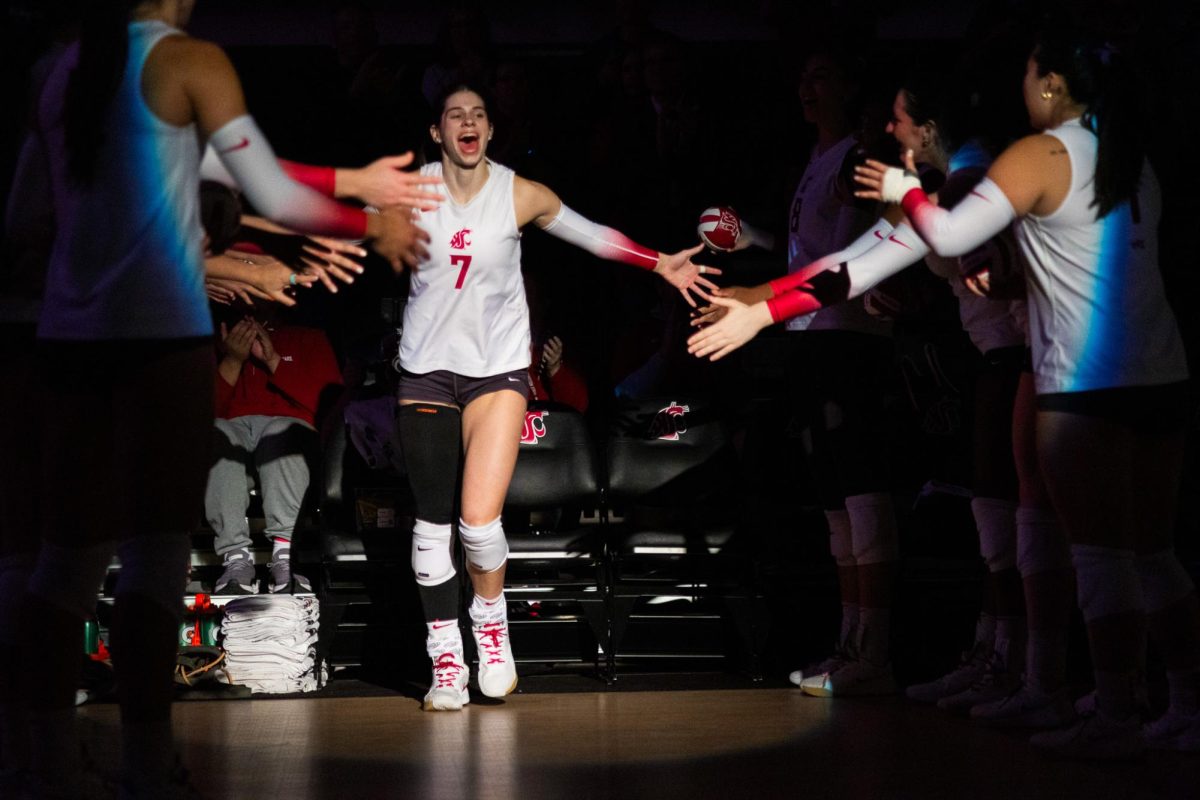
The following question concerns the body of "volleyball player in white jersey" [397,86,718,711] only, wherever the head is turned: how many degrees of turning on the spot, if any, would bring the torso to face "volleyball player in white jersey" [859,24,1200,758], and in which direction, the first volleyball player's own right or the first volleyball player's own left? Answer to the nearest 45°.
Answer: approximately 45° to the first volleyball player's own left

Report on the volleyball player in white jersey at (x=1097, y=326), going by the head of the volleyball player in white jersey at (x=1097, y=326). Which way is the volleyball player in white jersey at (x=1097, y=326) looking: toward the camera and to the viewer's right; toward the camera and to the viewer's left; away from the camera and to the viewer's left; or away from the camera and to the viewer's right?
away from the camera and to the viewer's left

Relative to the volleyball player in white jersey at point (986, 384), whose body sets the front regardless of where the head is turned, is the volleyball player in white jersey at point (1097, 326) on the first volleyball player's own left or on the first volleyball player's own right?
on the first volleyball player's own left

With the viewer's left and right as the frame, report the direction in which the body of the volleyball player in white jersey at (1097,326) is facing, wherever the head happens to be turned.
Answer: facing away from the viewer and to the left of the viewer

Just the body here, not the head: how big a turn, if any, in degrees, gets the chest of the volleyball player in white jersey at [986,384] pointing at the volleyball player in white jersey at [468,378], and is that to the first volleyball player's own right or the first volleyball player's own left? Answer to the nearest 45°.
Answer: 0° — they already face them

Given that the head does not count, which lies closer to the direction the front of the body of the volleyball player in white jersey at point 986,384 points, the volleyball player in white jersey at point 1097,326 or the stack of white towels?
the stack of white towels

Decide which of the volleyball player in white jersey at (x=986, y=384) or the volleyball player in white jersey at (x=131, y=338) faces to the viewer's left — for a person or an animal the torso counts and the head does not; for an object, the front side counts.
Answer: the volleyball player in white jersey at (x=986, y=384)

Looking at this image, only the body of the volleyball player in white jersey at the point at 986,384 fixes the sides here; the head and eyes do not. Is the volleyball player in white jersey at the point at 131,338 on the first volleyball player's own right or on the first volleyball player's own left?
on the first volleyball player's own left

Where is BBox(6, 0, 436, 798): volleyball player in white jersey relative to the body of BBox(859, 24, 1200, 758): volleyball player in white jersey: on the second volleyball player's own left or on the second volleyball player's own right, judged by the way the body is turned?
on the second volleyball player's own left

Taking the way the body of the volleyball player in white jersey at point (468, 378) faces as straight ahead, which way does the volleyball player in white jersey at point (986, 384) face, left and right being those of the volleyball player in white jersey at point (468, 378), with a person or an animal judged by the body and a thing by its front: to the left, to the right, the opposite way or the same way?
to the right

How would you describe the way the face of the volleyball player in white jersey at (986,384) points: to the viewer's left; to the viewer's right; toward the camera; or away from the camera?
to the viewer's left

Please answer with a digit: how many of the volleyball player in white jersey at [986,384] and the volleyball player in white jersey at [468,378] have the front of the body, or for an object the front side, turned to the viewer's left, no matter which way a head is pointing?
1

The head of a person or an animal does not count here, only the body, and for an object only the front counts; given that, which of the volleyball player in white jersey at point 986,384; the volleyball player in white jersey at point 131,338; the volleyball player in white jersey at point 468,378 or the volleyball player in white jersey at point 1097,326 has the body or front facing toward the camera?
the volleyball player in white jersey at point 468,378

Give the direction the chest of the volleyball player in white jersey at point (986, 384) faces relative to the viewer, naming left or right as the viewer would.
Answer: facing to the left of the viewer
